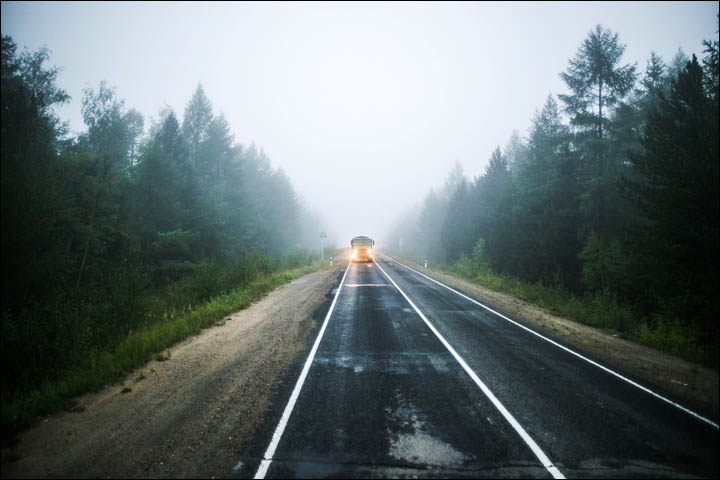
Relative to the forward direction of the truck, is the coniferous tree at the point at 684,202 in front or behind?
in front

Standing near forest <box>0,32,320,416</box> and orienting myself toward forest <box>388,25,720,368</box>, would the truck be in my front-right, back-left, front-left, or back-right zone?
front-left

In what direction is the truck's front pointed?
toward the camera

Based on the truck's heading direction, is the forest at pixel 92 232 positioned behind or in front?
in front

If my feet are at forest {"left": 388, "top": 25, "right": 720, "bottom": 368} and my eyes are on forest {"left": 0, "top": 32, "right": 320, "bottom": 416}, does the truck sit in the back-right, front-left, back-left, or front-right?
front-right

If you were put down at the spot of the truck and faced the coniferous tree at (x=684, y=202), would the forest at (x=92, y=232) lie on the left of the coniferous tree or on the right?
right
